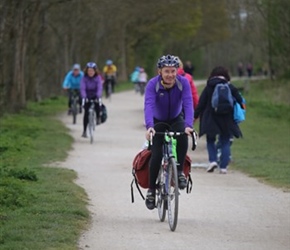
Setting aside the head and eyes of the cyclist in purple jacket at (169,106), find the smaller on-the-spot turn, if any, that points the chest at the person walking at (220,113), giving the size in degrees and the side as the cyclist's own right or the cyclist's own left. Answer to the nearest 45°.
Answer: approximately 180°

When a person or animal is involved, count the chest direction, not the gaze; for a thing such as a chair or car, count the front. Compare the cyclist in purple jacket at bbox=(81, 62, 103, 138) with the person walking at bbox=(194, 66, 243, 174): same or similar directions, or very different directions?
very different directions

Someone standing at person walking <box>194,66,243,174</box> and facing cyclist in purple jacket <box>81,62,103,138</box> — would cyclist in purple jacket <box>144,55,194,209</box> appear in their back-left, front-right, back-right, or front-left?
back-left

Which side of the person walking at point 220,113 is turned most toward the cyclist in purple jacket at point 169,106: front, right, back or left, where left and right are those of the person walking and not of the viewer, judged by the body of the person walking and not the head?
back

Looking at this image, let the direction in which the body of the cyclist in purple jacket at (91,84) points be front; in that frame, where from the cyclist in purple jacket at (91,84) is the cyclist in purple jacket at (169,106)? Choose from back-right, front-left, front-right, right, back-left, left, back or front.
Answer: front

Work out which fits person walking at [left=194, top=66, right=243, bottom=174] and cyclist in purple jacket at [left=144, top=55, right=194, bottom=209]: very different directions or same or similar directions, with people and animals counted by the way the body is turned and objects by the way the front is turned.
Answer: very different directions

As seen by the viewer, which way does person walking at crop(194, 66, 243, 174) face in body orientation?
away from the camera

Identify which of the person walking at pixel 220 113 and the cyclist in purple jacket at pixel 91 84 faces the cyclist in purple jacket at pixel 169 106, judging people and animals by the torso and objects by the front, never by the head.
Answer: the cyclist in purple jacket at pixel 91 84

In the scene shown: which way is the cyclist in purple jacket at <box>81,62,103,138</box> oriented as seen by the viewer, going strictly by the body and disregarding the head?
toward the camera

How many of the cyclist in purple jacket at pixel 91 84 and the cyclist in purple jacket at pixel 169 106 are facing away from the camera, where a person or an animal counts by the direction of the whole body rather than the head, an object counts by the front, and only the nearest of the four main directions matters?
0

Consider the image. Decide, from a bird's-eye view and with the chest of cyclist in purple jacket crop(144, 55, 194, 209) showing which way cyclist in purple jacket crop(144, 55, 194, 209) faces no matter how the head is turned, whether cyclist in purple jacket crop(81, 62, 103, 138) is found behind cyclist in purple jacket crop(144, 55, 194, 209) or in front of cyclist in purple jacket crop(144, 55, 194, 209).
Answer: behind

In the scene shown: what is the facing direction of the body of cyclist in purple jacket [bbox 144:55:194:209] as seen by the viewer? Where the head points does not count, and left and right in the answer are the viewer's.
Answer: facing the viewer

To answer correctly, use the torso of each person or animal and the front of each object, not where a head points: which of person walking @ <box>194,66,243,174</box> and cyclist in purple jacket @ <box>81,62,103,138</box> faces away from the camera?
the person walking
